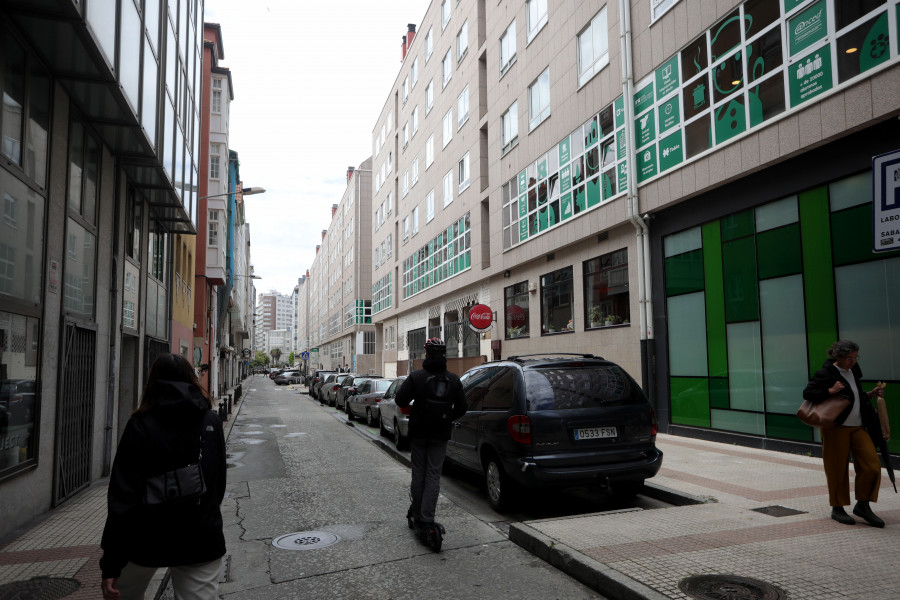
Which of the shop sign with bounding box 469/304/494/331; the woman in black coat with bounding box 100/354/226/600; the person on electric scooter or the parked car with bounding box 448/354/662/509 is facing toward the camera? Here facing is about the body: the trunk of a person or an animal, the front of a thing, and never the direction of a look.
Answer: the shop sign

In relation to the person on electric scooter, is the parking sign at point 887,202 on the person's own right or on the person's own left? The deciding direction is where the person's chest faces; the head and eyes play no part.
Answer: on the person's own right

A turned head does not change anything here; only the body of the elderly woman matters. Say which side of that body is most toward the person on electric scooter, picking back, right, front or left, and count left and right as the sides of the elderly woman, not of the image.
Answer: right

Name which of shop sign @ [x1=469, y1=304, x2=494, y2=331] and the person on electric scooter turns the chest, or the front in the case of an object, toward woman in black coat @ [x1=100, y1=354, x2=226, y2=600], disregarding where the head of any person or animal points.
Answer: the shop sign

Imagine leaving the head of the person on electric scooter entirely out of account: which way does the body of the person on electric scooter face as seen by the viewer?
away from the camera

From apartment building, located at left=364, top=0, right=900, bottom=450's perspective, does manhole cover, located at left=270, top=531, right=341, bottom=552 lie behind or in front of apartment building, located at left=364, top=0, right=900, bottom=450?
in front

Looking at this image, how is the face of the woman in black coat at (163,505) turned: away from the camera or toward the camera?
away from the camera

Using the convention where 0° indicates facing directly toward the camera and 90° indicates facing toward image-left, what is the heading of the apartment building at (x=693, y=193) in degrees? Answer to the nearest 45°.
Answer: approximately 45°

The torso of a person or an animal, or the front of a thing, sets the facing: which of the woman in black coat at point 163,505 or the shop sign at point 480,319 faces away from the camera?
the woman in black coat

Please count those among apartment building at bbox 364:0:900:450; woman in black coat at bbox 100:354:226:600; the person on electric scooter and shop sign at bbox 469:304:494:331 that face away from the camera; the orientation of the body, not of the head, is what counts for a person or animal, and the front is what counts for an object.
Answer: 2

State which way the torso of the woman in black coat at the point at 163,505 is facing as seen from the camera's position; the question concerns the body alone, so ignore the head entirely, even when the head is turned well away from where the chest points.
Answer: away from the camera

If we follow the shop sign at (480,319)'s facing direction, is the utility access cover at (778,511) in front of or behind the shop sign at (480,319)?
in front

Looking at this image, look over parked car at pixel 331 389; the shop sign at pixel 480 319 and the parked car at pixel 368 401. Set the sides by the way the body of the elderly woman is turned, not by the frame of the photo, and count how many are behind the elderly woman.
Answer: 3

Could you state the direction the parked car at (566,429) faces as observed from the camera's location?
facing away from the viewer and to the left of the viewer
